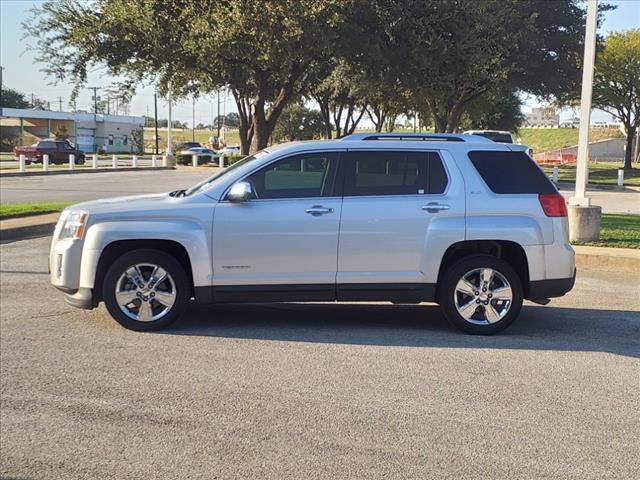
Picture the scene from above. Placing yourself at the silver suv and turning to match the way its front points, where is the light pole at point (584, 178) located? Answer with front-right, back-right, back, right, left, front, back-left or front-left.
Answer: back-right

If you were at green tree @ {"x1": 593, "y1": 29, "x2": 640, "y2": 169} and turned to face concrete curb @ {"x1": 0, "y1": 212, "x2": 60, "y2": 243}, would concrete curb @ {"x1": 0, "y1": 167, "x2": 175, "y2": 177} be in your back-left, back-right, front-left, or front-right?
front-right

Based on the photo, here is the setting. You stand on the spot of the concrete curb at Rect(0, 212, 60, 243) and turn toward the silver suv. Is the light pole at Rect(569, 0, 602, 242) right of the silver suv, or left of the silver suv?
left

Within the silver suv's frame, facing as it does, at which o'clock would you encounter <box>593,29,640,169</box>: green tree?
The green tree is roughly at 4 o'clock from the silver suv.

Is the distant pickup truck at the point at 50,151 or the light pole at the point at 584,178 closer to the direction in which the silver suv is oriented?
the distant pickup truck

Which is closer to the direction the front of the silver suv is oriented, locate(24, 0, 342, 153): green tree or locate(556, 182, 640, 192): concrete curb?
the green tree

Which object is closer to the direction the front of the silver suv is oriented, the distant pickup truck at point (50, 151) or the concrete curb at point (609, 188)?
the distant pickup truck

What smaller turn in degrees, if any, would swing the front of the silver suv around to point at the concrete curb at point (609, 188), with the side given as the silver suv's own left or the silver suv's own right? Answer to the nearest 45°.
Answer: approximately 135° to the silver suv's own right

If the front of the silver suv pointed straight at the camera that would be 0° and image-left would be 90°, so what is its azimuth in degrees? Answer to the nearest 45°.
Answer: approximately 90°

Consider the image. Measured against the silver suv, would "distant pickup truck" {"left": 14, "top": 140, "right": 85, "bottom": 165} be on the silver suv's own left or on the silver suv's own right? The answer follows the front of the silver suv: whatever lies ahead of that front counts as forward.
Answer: on the silver suv's own right

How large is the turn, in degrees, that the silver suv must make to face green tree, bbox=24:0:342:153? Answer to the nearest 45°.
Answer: approximately 90° to its right
